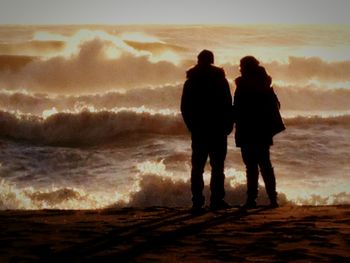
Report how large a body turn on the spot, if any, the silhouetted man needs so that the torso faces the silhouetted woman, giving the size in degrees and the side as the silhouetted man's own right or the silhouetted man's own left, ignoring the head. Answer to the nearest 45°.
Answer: approximately 45° to the silhouetted man's own right

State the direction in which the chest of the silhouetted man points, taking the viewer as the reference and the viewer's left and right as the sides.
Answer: facing away from the viewer
